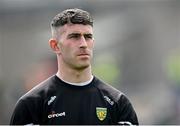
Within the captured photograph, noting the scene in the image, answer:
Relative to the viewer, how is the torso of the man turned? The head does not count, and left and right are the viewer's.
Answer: facing the viewer
